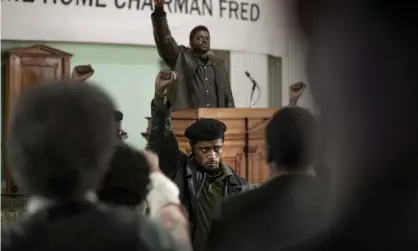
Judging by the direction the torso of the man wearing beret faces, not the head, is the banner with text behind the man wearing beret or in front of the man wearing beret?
behind

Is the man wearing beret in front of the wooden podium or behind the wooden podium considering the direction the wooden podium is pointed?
in front

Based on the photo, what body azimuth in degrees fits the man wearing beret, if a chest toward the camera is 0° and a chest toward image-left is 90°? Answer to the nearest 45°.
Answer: approximately 0°

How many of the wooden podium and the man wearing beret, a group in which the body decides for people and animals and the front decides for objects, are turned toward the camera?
2

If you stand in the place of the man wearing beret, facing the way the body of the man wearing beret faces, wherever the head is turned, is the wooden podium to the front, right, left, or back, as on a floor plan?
back

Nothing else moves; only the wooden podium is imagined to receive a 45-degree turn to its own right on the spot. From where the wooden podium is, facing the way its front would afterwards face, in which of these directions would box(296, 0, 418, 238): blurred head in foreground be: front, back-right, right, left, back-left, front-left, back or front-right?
front-left

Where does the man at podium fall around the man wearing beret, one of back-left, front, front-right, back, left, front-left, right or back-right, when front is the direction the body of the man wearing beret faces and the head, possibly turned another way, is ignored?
back
